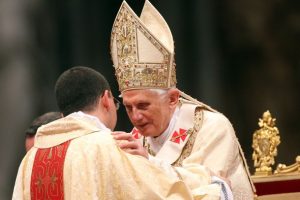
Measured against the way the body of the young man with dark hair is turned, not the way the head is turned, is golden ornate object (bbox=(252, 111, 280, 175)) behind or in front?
in front

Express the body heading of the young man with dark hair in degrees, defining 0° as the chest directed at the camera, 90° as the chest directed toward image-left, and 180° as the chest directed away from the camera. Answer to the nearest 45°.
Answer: approximately 225°

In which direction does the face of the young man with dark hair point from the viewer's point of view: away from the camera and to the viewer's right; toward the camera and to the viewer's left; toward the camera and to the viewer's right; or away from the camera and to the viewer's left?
away from the camera and to the viewer's right
